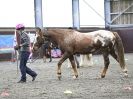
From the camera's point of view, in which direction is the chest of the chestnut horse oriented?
to the viewer's left
